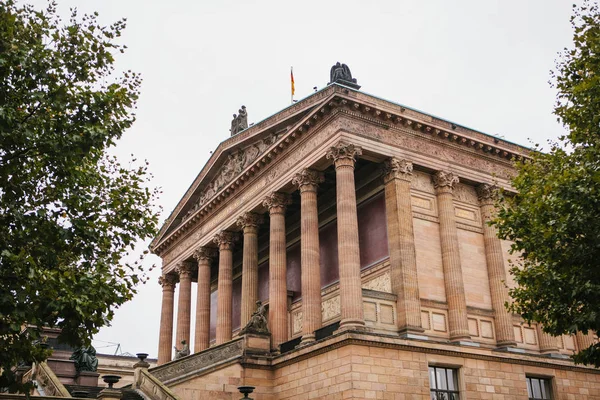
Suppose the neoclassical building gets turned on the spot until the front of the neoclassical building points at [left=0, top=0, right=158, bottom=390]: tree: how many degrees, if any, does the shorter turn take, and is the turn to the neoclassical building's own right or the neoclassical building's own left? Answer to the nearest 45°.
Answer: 0° — it already faces it

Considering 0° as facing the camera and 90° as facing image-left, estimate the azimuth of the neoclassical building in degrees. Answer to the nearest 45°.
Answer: approximately 45°

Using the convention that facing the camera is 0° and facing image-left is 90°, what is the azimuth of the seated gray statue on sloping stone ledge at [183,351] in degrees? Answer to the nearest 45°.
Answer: approximately 45°

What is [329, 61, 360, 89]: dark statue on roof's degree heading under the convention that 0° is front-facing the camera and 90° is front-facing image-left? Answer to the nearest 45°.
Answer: approximately 45°

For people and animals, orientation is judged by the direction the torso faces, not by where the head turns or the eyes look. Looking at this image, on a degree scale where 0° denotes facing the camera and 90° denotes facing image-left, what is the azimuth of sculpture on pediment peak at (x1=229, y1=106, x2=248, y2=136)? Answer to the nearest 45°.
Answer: approximately 45°

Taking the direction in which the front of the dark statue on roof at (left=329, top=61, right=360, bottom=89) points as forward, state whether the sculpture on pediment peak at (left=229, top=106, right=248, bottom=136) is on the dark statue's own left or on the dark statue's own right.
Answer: on the dark statue's own right

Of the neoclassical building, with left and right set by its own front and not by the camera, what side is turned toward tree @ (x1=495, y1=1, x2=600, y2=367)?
left

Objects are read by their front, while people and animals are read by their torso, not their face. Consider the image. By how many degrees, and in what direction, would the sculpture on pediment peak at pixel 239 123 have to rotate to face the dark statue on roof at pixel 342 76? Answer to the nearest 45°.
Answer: approximately 90° to its left
